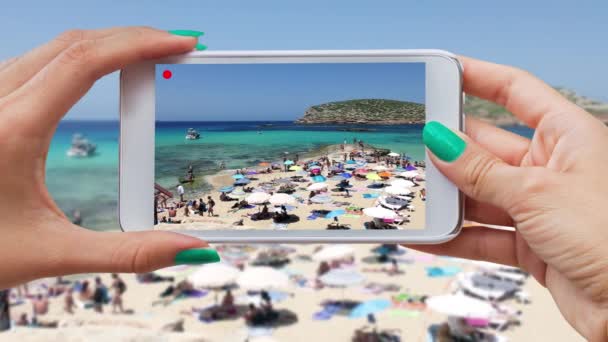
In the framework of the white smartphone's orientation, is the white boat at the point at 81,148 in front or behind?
behind

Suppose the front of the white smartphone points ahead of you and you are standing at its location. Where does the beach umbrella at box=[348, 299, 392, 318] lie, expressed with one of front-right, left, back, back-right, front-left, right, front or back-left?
back

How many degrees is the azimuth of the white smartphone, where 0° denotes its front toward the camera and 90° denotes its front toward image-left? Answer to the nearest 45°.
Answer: approximately 0°

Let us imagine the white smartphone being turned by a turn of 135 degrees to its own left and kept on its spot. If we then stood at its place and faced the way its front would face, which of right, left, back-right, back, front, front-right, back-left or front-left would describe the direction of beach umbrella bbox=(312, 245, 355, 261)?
front-left

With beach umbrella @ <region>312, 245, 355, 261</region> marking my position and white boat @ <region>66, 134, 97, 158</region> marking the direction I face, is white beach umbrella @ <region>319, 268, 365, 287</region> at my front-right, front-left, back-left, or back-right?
back-left

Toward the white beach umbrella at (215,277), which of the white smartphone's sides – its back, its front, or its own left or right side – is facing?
back

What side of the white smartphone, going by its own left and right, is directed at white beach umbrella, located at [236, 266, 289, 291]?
back

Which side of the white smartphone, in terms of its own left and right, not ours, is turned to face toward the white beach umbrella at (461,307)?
back
